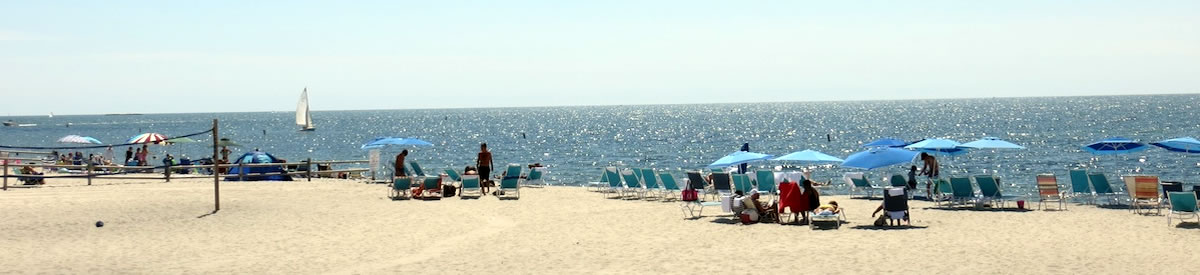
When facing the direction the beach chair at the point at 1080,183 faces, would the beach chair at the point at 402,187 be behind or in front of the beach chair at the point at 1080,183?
behind

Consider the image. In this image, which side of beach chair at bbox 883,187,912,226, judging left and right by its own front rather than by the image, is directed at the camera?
back

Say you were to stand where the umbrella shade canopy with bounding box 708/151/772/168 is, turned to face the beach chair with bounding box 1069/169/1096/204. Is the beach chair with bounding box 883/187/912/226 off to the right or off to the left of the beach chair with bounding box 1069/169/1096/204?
right

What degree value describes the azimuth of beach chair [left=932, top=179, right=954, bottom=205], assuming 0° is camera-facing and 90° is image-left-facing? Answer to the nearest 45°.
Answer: approximately 225°

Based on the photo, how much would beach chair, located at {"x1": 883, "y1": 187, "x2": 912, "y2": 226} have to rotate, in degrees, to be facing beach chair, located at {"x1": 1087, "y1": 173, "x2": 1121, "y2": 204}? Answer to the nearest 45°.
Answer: approximately 45° to its right

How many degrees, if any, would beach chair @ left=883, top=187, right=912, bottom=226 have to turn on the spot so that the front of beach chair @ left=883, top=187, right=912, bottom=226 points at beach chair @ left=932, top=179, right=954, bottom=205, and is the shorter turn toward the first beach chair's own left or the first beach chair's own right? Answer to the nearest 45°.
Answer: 0° — it already faces it

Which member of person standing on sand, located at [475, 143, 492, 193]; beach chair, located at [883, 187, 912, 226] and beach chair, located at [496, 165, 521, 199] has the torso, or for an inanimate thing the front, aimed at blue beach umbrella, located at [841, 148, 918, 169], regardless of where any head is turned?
beach chair, located at [883, 187, 912, 226]

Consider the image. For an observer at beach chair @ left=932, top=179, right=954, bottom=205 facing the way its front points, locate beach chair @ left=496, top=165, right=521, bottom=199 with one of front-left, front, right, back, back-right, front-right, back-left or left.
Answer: back-left
